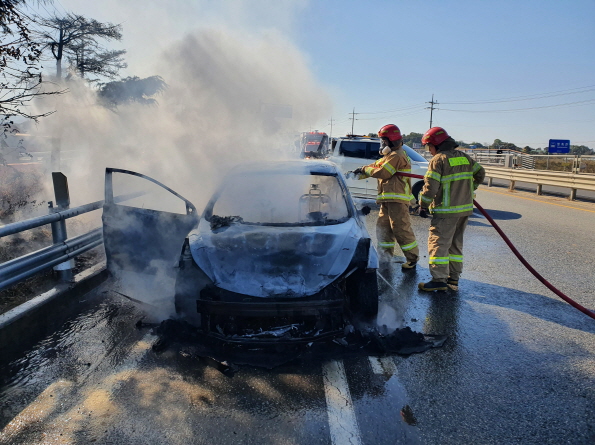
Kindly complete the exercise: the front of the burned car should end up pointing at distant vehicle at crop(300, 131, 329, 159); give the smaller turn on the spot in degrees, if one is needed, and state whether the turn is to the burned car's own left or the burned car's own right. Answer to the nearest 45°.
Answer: approximately 180°

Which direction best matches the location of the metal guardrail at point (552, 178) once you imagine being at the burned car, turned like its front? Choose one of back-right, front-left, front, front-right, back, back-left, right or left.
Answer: back-left

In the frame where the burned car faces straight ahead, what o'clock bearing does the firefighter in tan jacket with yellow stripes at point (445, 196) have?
The firefighter in tan jacket with yellow stripes is roughly at 8 o'clock from the burned car.

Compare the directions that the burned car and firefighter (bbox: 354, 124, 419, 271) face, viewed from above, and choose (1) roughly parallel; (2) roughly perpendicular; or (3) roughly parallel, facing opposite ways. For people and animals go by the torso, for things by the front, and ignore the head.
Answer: roughly perpendicular

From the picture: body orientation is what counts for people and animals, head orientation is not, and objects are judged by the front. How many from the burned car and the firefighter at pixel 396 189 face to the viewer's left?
1

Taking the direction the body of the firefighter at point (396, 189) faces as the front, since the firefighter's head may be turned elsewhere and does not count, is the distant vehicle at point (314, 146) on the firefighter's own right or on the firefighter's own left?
on the firefighter's own right

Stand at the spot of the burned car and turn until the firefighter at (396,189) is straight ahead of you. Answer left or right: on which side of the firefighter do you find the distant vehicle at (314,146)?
left

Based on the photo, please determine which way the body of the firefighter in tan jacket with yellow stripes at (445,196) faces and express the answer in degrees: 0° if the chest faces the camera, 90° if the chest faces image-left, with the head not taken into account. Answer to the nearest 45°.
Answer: approximately 135°

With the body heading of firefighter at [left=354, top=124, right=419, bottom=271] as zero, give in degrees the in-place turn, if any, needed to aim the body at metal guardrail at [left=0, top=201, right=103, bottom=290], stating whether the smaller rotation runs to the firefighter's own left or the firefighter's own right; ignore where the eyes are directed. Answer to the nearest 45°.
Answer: approximately 45° to the firefighter's own left

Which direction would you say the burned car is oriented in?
toward the camera

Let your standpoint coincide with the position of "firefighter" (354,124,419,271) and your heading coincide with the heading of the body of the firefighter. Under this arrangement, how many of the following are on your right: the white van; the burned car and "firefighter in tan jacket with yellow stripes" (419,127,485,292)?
1

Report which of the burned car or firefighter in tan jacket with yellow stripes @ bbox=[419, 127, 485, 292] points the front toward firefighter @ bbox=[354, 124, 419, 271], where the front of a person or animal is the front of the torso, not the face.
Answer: the firefighter in tan jacket with yellow stripes

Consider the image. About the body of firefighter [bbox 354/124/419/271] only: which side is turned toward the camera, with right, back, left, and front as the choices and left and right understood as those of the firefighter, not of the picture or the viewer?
left

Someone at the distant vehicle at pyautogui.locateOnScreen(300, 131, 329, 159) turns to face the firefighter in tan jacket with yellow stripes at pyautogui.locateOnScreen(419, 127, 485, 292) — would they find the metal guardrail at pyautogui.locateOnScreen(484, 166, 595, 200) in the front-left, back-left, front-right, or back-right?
front-left

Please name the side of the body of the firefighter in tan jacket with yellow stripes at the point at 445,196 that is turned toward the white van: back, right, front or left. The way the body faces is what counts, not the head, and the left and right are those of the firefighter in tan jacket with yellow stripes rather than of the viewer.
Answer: front

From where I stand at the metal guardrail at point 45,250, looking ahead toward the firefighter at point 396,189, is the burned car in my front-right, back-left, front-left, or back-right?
front-right

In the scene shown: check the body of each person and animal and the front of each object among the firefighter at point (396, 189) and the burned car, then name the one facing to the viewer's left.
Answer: the firefighter

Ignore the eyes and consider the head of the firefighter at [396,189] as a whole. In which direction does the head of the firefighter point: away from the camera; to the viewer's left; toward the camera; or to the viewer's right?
to the viewer's left
